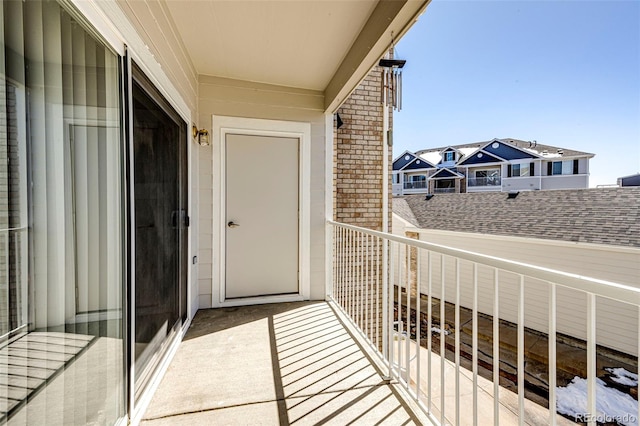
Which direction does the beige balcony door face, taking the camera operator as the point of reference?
facing the viewer

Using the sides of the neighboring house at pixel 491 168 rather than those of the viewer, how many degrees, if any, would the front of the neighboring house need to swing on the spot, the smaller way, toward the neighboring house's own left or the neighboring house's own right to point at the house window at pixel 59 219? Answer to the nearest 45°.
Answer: approximately 45° to the neighboring house's own left

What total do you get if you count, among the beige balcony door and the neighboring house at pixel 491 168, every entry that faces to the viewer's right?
0

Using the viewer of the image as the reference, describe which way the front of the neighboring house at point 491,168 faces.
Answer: facing the viewer and to the left of the viewer

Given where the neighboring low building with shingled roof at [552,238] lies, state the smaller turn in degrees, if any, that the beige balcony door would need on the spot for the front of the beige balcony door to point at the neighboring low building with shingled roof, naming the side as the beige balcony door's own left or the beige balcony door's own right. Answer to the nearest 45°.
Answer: approximately 90° to the beige balcony door's own left

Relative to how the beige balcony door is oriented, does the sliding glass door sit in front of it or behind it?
in front

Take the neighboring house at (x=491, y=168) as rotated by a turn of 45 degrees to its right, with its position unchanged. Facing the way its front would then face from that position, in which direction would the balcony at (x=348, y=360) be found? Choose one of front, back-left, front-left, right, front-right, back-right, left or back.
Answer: left

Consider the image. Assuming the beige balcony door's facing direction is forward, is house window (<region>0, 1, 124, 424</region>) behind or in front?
in front

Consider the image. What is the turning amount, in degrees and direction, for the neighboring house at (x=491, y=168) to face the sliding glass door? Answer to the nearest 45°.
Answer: approximately 45° to its left
